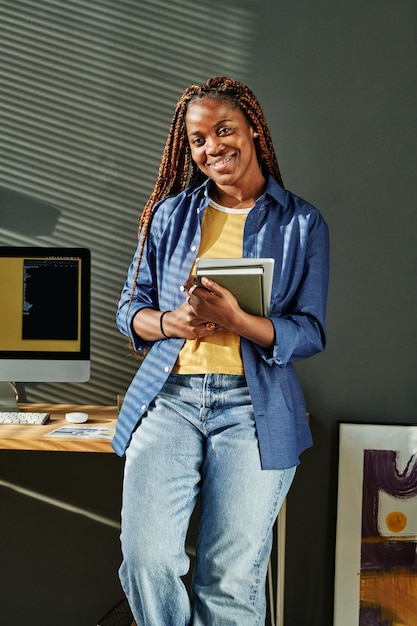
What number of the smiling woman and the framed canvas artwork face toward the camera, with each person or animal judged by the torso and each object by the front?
2

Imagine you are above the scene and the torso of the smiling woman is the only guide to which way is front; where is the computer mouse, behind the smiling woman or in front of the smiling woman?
behind

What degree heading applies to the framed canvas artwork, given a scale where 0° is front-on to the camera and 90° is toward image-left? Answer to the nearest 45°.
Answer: approximately 0°

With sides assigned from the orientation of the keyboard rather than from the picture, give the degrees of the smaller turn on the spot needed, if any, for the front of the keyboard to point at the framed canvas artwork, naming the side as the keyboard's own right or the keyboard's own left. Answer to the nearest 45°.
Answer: approximately 90° to the keyboard's own left

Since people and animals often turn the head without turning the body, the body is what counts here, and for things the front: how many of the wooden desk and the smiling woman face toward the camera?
2
